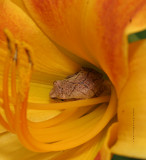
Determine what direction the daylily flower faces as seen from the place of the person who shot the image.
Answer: facing the viewer and to the left of the viewer
